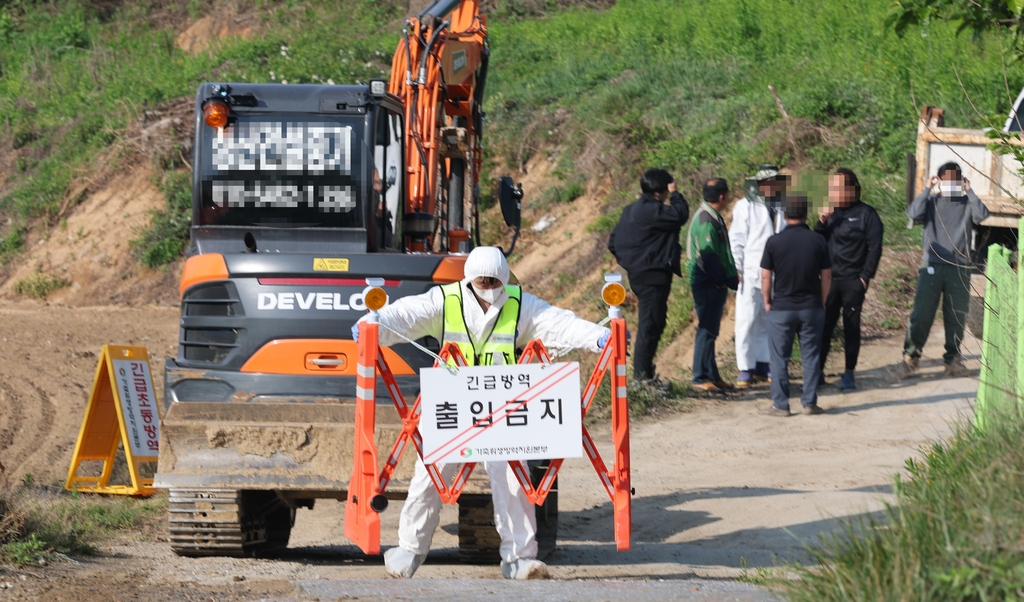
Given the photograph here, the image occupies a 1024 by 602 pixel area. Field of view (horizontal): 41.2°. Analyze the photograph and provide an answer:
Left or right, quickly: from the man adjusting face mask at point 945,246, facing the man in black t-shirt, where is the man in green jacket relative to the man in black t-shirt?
right

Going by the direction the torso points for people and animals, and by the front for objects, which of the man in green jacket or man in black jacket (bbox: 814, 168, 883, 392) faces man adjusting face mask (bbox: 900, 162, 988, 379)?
the man in green jacket

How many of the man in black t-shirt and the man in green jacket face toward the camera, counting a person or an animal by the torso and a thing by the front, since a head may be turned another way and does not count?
0

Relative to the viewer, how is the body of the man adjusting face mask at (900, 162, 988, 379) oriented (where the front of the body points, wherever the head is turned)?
toward the camera

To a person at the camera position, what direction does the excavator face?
facing away from the viewer

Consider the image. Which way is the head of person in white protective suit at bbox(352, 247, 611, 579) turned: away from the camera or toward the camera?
toward the camera

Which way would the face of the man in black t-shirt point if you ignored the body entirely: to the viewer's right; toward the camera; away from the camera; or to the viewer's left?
away from the camera

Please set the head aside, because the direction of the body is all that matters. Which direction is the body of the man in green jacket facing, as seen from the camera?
to the viewer's right

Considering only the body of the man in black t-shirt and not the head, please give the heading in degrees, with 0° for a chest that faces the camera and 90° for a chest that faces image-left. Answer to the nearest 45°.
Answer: approximately 180°

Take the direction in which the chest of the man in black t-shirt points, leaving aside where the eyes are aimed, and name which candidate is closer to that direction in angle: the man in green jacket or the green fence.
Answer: the man in green jacket

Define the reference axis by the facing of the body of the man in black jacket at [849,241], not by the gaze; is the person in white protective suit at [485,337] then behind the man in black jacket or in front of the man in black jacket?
in front
